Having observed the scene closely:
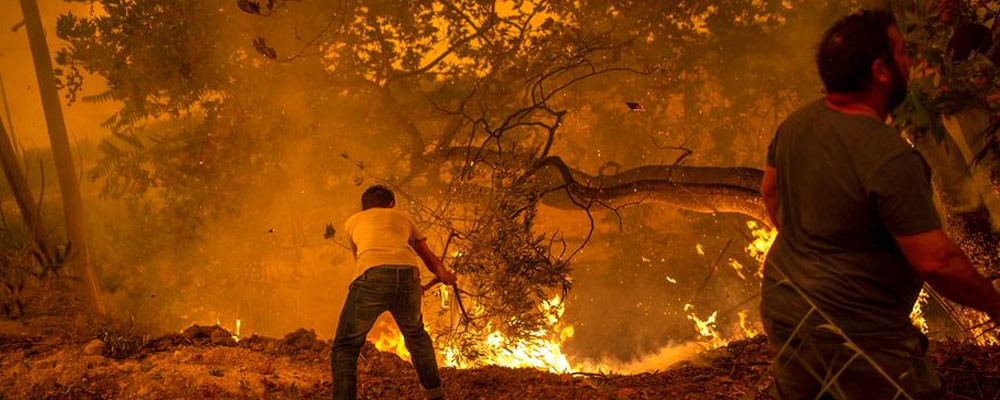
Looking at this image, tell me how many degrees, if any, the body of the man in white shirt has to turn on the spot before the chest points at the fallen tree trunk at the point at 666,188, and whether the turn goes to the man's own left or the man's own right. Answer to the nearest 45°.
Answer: approximately 45° to the man's own right

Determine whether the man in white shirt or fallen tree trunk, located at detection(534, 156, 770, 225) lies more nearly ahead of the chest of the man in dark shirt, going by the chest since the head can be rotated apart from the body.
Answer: the fallen tree trunk

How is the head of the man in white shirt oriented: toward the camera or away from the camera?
away from the camera

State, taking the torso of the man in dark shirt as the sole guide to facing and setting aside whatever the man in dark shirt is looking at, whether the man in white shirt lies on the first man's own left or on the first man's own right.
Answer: on the first man's own left

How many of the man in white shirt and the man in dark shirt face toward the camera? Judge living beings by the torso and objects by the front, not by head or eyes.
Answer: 0

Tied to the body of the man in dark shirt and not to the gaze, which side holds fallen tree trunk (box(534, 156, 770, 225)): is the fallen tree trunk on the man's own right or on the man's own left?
on the man's own left

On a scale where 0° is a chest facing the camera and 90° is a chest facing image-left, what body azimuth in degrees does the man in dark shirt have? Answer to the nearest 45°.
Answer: approximately 225°

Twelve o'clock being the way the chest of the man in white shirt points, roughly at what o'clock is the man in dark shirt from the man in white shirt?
The man in dark shirt is roughly at 5 o'clock from the man in white shirt.

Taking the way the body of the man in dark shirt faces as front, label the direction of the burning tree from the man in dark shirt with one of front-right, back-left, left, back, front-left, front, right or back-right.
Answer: left

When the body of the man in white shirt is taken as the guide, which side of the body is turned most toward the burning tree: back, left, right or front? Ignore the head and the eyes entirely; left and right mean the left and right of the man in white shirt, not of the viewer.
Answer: front

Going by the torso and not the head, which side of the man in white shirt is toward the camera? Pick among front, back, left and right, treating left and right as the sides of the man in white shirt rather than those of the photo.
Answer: back
